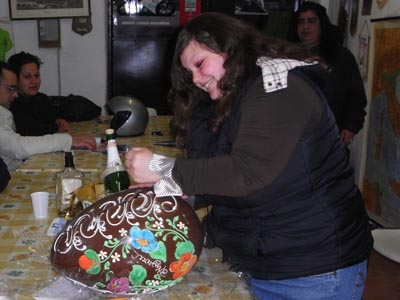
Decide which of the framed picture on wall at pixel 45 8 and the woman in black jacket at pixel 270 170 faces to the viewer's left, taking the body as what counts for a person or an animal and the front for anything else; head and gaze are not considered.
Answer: the woman in black jacket

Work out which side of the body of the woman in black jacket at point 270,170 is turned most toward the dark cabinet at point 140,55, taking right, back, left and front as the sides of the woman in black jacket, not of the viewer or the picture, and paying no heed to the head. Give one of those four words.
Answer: right

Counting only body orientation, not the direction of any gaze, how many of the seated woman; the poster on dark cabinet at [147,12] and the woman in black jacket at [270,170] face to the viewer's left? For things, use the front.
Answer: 1

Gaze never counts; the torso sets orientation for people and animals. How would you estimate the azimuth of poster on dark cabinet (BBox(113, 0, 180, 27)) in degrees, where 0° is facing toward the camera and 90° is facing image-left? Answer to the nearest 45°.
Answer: approximately 0°

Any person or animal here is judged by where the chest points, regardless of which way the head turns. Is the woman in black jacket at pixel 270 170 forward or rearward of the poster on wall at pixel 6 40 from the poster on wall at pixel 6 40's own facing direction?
forward

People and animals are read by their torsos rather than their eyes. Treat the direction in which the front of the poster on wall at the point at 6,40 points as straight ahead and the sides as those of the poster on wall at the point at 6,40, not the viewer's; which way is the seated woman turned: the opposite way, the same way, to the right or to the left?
to the left

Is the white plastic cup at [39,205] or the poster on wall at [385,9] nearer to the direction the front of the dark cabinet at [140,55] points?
the white plastic cup

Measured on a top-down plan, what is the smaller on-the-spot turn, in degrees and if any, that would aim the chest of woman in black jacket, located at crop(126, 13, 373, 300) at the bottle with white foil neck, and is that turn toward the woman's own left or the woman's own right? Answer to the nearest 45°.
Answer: approximately 45° to the woman's own right

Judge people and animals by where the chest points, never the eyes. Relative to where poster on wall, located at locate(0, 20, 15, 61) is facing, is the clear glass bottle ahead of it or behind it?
ahead

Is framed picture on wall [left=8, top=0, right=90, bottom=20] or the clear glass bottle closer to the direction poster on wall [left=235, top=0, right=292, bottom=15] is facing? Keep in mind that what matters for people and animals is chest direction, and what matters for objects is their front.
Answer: the clear glass bottle

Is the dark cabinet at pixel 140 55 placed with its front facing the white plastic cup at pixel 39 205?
yes

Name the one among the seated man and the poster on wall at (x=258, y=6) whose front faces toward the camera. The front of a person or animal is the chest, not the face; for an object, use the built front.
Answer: the poster on wall

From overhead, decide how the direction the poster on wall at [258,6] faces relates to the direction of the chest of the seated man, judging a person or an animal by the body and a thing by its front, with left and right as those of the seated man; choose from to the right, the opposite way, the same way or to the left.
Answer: to the right

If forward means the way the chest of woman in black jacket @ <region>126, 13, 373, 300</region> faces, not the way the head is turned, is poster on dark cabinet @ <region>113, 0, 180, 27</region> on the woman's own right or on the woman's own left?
on the woman's own right

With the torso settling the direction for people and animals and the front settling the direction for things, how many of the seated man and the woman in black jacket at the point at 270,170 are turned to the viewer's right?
1

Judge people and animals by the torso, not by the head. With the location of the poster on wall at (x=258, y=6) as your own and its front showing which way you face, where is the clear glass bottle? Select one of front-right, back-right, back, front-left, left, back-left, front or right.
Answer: front

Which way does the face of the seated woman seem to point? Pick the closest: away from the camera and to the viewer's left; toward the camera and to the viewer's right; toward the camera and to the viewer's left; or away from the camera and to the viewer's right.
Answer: toward the camera and to the viewer's right

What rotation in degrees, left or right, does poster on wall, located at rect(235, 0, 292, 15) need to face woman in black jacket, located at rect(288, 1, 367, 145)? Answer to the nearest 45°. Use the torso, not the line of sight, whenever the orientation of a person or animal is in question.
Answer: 0° — it already faces them

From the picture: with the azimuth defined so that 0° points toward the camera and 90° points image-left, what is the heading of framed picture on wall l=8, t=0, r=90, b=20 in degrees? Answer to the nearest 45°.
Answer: approximately 0°

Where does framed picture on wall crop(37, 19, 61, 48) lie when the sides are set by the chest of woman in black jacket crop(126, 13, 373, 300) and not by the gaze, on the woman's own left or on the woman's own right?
on the woman's own right
